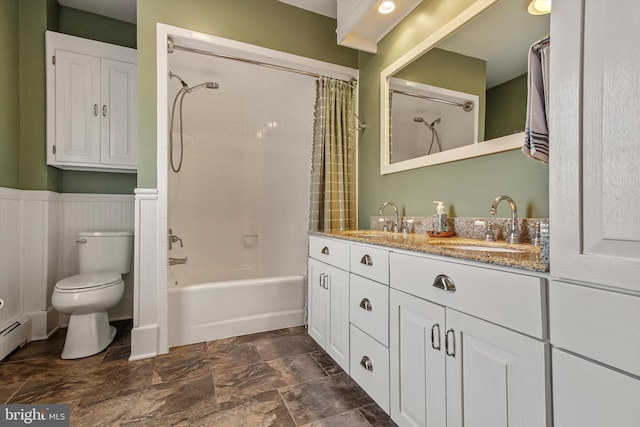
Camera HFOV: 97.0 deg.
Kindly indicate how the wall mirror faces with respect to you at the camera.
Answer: facing the viewer and to the left of the viewer

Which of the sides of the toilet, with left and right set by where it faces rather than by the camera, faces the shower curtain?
left

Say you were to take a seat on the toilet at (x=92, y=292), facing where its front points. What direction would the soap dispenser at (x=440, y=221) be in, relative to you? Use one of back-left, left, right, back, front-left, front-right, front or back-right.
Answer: left

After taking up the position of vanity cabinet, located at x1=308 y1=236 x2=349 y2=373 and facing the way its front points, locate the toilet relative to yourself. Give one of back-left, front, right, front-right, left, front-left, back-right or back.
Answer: front-right

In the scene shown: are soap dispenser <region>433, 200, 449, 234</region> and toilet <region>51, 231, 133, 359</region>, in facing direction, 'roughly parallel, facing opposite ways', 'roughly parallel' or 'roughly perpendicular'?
roughly perpendicular

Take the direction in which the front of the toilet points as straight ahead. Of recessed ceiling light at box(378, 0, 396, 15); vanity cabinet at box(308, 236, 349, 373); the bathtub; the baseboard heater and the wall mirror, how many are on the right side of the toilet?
1

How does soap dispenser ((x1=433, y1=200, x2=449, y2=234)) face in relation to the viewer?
to the viewer's left

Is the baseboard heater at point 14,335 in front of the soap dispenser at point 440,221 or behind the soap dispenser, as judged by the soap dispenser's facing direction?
in front

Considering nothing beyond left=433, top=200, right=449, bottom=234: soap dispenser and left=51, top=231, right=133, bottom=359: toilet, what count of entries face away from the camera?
0

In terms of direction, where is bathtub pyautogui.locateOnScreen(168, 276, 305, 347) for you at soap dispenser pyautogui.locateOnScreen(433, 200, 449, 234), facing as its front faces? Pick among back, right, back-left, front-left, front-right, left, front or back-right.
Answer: front

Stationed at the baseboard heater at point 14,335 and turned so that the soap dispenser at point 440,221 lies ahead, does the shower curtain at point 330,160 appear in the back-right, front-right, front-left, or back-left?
front-left

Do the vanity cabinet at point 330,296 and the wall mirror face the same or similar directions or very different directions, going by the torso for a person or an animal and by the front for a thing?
same or similar directions

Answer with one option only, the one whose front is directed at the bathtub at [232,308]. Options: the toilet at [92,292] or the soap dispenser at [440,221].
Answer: the soap dispenser

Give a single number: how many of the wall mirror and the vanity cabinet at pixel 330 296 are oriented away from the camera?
0

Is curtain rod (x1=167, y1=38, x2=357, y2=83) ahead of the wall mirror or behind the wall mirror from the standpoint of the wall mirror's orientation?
ahead
